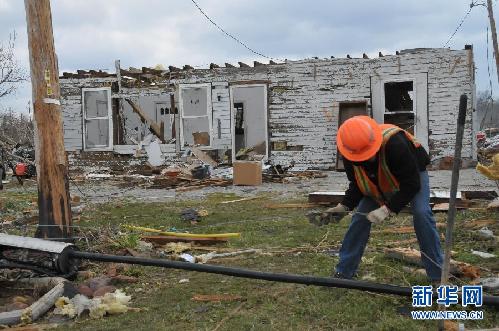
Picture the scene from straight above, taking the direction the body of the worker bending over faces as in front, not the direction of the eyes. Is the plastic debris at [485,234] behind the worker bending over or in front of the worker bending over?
behind

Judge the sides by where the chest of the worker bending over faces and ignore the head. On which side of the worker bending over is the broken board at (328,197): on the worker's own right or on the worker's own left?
on the worker's own right

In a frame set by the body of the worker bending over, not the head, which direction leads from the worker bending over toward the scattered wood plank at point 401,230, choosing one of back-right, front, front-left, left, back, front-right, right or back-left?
back-right

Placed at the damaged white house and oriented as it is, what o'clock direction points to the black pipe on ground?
The black pipe on ground is roughly at 12 o'clock from the damaged white house.

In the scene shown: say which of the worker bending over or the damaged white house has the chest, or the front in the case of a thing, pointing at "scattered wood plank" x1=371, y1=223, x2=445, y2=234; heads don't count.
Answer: the damaged white house

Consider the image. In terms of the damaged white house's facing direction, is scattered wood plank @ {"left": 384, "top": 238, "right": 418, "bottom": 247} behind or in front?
in front

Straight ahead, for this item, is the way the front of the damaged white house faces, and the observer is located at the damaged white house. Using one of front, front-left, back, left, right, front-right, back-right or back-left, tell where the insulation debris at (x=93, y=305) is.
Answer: front

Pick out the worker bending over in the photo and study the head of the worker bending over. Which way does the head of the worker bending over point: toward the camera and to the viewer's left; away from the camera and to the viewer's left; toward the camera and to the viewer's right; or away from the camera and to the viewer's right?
toward the camera and to the viewer's left

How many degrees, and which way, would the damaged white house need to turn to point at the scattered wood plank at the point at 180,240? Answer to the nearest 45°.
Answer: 0° — it already faces it

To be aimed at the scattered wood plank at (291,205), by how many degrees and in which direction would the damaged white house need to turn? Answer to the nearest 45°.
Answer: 0° — it already faces it

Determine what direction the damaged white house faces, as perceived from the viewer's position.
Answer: facing the viewer

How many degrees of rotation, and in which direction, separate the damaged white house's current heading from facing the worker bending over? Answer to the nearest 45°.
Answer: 0° — it already faces them

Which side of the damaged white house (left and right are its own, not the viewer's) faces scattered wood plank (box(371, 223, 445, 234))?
front

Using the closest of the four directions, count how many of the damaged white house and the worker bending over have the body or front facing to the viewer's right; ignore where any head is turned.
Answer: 0

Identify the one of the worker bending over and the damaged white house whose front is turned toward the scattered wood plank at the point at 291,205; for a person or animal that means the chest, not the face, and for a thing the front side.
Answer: the damaged white house

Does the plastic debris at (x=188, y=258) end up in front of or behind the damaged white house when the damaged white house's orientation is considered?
in front
